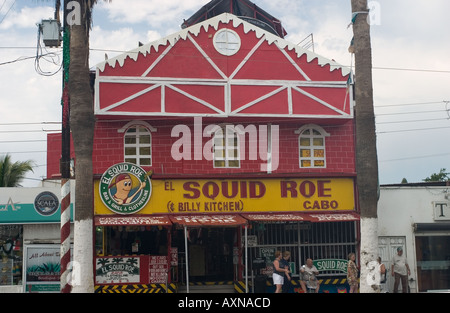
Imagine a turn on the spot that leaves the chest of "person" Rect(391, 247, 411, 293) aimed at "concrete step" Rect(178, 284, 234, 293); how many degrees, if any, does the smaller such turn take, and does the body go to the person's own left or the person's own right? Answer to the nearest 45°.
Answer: approximately 90° to the person's own right

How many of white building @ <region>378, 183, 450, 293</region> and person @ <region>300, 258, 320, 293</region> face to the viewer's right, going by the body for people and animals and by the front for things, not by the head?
0

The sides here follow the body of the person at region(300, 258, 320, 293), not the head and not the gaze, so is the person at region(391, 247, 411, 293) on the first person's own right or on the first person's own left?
on the first person's own left

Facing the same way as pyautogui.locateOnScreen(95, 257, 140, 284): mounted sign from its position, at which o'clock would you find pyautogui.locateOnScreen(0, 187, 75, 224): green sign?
The green sign is roughly at 4 o'clock from the mounted sign.

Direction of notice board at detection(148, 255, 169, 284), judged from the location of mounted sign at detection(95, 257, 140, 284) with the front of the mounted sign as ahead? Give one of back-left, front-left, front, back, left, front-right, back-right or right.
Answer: left

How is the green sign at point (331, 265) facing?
toward the camera

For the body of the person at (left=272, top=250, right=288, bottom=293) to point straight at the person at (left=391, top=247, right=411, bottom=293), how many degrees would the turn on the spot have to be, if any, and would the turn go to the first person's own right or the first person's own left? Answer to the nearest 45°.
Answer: approximately 45° to the first person's own left

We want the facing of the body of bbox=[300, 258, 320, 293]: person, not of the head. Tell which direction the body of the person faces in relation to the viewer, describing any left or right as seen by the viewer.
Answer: facing the viewer

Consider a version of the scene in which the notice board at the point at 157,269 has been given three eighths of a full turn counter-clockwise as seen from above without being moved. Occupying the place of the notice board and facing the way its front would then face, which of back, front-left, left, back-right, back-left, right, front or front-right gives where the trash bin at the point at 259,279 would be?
front-right

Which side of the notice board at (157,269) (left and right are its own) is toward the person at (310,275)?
left
